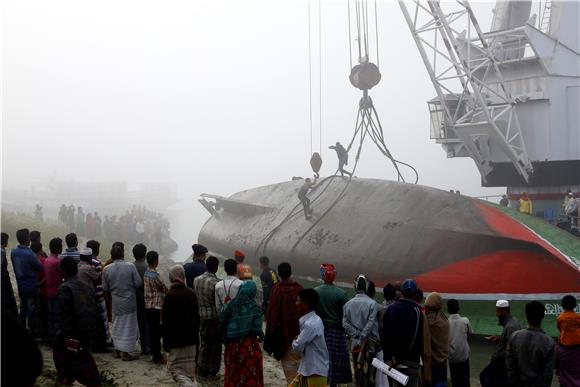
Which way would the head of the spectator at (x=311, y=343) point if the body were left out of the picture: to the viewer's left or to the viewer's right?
to the viewer's left

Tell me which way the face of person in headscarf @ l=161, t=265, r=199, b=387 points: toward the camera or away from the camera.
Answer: away from the camera

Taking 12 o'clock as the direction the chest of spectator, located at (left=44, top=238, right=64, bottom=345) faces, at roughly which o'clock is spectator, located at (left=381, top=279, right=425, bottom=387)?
spectator, located at (left=381, top=279, right=425, bottom=387) is roughly at 3 o'clock from spectator, located at (left=44, top=238, right=64, bottom=345).

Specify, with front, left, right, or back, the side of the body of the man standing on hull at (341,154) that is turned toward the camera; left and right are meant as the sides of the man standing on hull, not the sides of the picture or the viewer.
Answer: left

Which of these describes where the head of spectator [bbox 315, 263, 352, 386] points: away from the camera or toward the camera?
away from the camera

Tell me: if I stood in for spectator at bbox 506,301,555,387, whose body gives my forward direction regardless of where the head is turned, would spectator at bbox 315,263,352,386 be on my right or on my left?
on my left

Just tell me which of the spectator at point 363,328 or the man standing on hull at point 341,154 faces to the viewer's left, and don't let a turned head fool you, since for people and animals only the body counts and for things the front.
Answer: the man standing on hull

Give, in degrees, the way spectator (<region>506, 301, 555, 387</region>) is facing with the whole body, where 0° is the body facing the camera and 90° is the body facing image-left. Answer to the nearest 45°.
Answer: approximately 180°

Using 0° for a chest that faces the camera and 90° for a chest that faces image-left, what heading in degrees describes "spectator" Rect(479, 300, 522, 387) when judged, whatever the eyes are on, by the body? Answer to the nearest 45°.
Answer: approximately 90°

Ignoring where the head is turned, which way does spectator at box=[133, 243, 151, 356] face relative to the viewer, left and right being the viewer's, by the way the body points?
facing away from the viewer and to the right of the viewer

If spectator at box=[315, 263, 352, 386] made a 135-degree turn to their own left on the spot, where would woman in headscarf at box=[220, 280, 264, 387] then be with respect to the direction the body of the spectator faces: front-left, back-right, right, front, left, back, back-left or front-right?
front

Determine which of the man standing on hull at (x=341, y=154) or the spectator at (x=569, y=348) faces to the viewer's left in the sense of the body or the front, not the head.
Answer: the man standing on hull

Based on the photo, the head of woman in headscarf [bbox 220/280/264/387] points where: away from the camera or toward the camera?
away from the camera

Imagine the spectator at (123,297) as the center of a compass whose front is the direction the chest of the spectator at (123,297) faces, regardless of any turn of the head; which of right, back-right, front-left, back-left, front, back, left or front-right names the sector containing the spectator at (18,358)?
back

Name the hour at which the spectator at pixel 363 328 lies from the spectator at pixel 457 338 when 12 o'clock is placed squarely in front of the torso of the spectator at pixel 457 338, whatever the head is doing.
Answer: the spectator at pixel 363 328 is roughly at 8 o'clock from the spectator at pixel 457 338.

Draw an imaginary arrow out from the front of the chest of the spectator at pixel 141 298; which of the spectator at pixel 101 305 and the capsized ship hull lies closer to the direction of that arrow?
the capsized ship hull

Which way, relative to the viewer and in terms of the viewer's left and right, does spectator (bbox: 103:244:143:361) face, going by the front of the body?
facing away from the viewer

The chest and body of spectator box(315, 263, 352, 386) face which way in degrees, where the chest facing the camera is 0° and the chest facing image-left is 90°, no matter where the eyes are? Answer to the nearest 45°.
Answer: approximately 180°
